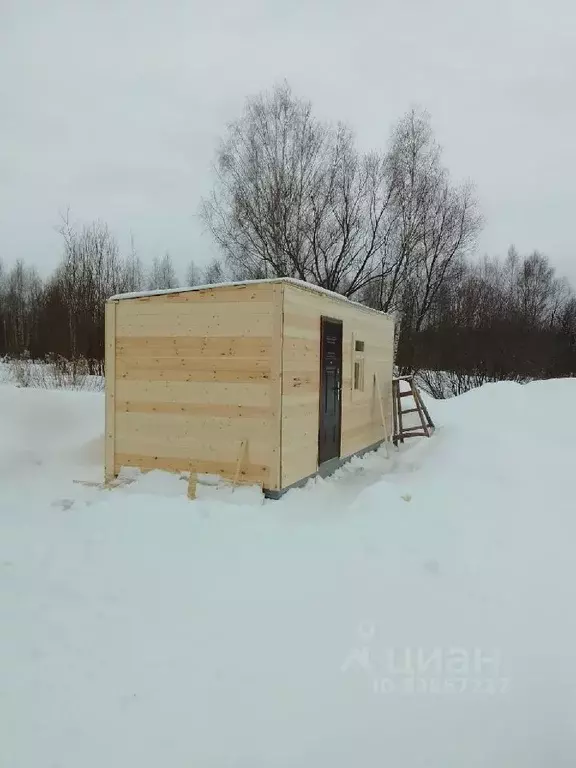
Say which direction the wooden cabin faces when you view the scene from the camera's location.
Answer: facing the viewer and to the right of the viewer

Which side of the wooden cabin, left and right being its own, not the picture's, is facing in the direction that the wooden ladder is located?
left
